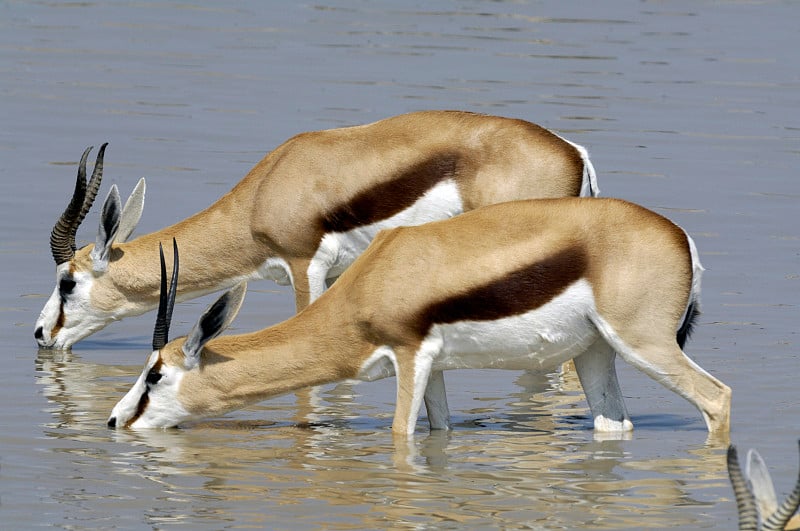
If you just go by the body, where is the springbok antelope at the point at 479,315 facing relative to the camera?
to the viewer's left

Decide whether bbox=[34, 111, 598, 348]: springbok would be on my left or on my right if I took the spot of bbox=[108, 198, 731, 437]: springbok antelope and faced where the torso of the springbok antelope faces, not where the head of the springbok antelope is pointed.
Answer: on my right

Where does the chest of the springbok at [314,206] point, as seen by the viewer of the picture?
to the viewer's left

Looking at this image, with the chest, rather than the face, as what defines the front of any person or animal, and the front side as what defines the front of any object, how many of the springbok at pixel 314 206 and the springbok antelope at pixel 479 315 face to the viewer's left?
2

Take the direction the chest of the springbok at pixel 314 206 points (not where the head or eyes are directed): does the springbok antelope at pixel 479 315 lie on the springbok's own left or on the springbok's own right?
on the springbok's own left
